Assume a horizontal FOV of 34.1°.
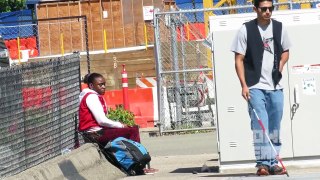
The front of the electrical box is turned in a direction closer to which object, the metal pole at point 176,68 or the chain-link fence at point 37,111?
the chain-link fence

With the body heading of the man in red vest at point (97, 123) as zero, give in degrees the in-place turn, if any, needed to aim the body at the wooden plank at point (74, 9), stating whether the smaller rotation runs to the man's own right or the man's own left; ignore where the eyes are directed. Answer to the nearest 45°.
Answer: approximately 90° to the man's own left

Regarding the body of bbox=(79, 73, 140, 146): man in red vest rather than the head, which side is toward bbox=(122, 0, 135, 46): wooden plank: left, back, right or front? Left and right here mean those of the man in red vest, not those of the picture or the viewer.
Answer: left

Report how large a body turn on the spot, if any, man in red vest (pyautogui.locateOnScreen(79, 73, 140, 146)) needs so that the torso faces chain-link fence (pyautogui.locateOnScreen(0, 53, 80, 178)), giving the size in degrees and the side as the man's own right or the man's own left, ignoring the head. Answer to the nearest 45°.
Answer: approximately 135° to the man's own right

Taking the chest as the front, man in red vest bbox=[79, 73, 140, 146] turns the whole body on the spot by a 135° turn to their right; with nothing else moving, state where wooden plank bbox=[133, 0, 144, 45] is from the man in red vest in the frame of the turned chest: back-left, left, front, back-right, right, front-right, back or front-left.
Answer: back-right

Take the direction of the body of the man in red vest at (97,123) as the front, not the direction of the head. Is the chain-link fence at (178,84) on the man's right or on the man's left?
on the man's left

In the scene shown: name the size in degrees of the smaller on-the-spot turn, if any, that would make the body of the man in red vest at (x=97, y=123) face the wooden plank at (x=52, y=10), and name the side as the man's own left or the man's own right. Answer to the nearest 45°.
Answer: approximately 90° to the man's own left

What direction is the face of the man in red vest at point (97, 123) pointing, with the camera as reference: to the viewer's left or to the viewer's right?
to the viewer's right

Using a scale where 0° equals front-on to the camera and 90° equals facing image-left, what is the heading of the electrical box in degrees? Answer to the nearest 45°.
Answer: approximately 0°

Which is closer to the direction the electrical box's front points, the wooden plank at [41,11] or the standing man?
the standing man

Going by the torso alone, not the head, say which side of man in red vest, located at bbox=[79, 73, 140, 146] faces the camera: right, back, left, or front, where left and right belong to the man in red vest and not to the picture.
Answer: right

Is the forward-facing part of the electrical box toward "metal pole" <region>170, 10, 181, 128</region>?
no

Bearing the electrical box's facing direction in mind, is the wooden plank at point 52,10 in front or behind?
behind

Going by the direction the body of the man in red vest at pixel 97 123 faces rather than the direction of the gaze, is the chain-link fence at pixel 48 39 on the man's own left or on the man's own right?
on the man's own left
